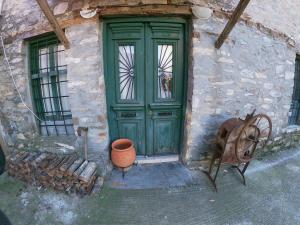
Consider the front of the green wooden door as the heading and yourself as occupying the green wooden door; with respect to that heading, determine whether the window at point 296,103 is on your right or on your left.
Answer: on your left

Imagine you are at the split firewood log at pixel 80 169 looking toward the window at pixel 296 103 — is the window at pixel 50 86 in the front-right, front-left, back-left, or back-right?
back-left

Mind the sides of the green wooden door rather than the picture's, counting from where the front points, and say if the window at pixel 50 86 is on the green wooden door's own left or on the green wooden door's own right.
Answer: on the green wooden door's own right

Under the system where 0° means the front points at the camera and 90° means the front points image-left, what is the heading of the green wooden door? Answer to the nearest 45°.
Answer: approximately 0°
